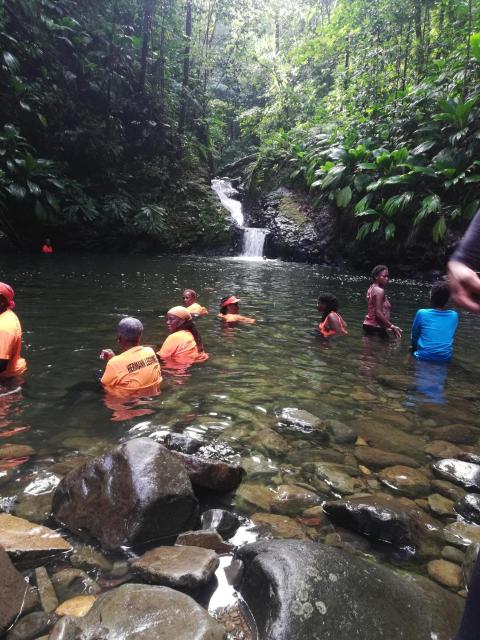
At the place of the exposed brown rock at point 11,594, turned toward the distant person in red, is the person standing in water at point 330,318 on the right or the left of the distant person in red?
right

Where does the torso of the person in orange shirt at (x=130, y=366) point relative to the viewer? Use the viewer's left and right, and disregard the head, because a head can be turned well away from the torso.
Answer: facing away from the viewer and to the left of the viewer

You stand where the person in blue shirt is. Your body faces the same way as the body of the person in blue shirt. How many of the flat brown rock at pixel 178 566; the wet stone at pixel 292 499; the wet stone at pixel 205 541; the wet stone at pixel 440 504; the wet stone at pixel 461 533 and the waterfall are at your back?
5

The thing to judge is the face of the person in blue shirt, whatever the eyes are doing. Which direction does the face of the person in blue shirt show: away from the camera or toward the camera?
away from the camera

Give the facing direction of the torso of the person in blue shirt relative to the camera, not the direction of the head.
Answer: away from the camera

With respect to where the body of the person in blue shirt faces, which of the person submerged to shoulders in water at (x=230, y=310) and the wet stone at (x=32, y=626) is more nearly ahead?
the person submerged to shoulders in water

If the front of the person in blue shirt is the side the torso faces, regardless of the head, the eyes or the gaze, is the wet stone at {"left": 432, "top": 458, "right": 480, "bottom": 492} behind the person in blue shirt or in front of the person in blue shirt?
behind
